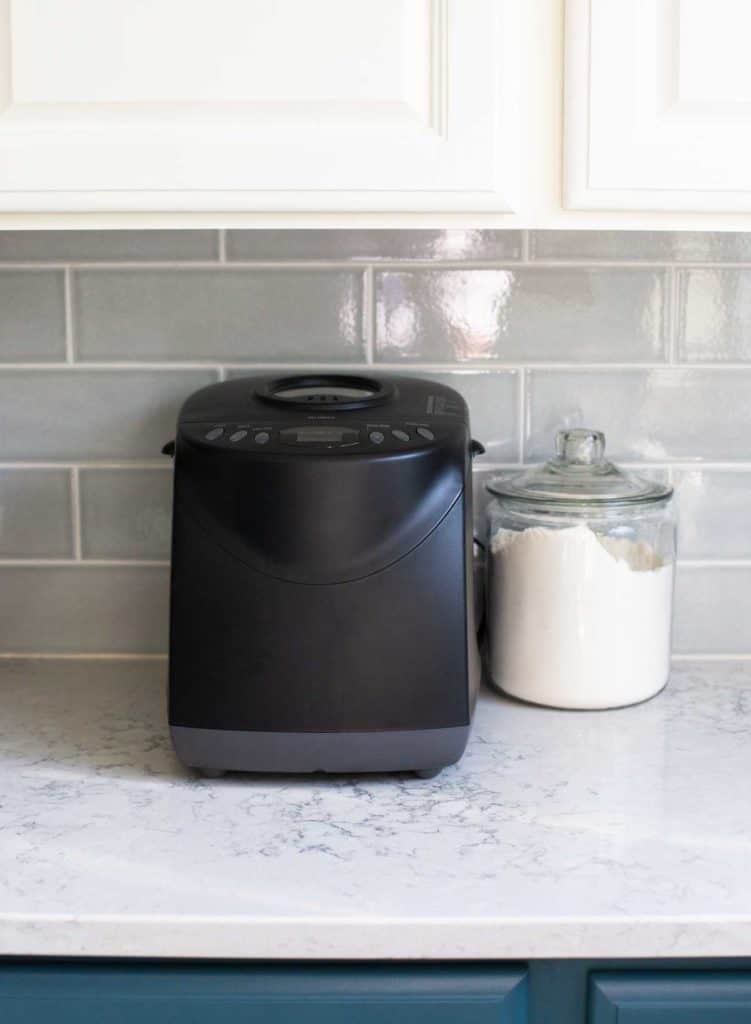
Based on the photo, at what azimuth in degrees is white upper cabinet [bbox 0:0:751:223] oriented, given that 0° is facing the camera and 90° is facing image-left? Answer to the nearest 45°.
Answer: approximately 0°

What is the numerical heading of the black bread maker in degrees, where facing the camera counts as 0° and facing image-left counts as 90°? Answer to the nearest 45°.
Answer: approximately 0°
